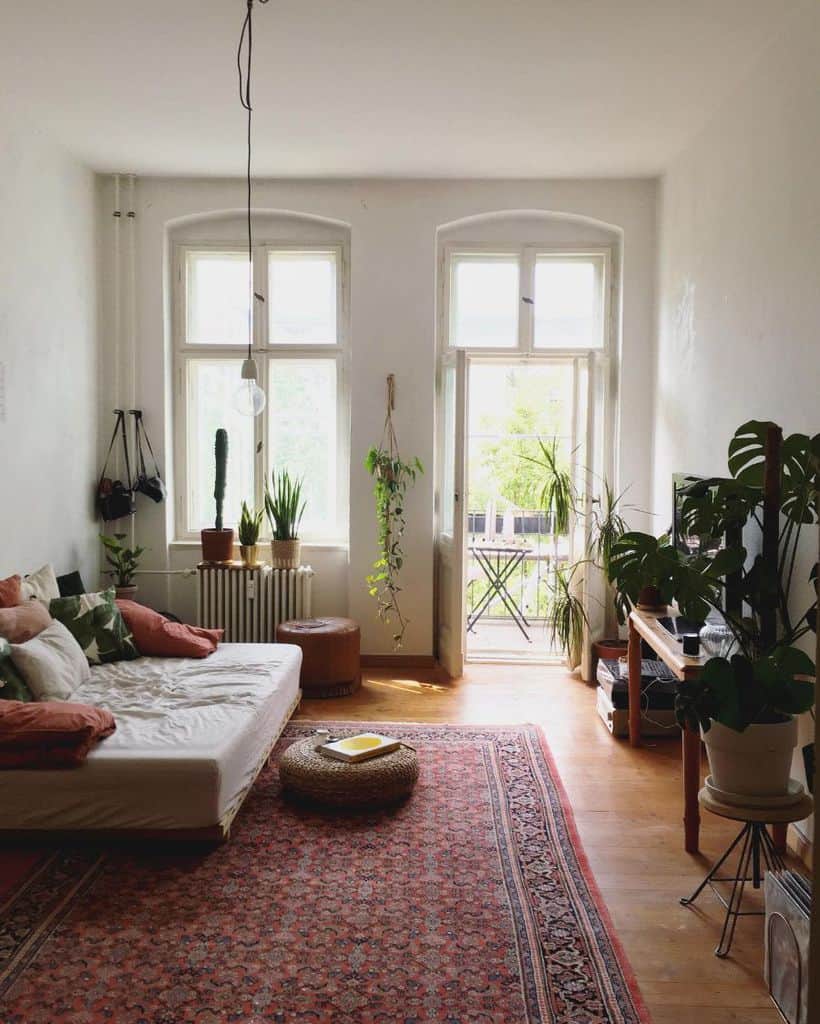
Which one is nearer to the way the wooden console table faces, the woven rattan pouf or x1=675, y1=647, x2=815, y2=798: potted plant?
the woven rattan pouf

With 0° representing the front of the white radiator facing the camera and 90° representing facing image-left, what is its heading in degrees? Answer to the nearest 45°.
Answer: approximately 0°

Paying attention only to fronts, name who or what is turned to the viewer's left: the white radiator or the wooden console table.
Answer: the wooden console table

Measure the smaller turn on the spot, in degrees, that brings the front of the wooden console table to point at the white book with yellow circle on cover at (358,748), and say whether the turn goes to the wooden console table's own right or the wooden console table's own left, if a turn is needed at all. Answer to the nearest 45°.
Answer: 0° — it already faces it

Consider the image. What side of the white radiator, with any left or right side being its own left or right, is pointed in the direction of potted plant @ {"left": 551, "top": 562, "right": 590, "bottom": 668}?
left

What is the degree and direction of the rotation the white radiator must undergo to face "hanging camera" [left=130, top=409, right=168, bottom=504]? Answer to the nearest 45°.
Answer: approximately 135° to its right

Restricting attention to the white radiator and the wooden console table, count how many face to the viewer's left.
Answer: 1

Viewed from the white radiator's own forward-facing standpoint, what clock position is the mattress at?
The mattress is roughly at 12 o'clock from the white radiator.

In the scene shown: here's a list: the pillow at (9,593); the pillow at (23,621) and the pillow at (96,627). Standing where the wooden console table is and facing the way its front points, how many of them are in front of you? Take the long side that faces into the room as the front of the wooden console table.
3

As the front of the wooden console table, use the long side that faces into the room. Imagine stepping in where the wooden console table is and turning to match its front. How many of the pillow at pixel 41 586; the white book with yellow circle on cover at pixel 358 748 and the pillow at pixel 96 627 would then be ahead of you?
3

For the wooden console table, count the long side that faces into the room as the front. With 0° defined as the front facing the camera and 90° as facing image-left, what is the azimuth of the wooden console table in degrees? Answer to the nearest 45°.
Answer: approximately 90°
